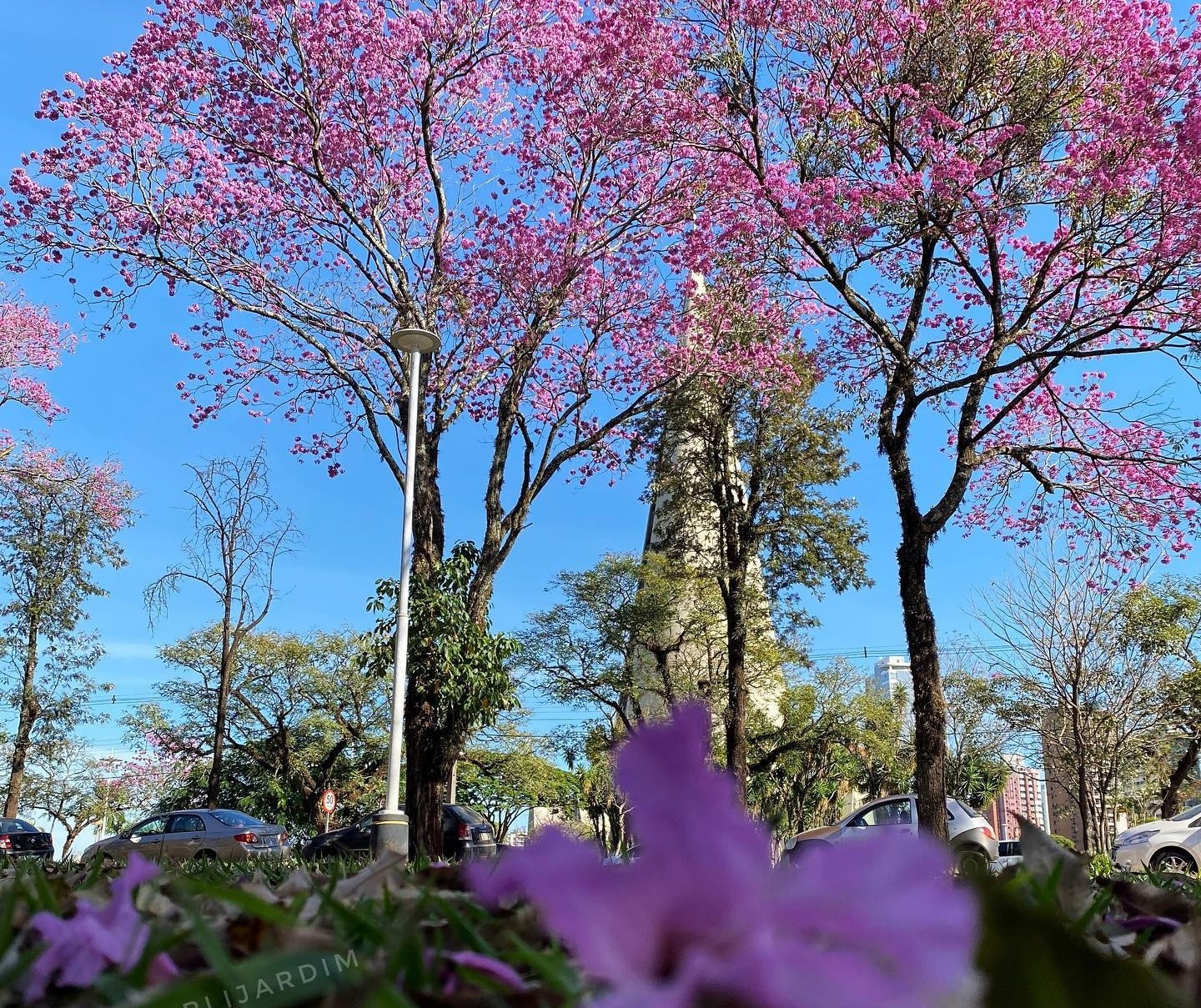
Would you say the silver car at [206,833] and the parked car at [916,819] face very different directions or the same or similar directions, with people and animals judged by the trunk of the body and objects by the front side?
same or similar directions

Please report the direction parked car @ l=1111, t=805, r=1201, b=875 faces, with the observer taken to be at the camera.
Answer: facing to the left of the viewer

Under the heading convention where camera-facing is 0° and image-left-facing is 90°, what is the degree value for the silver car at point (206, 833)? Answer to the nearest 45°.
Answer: approximately 135°

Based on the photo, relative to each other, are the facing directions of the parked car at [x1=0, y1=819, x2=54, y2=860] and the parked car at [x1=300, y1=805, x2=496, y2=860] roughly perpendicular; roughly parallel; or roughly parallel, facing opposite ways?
roughly parallel

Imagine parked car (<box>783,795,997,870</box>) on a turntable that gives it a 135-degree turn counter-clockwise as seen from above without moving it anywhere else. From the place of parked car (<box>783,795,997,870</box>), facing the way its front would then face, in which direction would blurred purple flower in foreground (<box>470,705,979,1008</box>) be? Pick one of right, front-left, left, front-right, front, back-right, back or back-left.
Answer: front-right

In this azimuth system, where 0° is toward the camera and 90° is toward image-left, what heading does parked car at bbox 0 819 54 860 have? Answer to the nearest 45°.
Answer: approximately 135°

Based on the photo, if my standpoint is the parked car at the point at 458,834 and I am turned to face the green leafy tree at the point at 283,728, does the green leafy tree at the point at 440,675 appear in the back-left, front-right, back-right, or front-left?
back-left

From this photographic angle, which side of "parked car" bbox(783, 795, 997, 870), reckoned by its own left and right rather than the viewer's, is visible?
left

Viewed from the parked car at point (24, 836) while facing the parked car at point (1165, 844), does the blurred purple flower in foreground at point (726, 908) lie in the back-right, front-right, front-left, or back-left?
front-right

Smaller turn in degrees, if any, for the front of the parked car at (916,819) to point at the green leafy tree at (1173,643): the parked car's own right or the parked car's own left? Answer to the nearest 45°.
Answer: approximately 135° to the parked car's own right

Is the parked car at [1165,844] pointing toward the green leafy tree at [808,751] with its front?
no

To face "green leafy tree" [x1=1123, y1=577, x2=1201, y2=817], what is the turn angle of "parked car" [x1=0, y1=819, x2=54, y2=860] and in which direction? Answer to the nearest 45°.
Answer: approximately 135° to its right

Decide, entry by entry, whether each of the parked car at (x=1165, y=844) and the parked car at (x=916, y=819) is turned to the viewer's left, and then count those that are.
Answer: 2

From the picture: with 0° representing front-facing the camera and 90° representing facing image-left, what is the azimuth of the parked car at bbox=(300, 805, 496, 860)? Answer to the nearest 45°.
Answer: approximately 135°

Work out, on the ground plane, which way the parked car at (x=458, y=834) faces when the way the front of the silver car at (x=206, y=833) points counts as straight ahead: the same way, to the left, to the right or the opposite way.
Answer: the same way

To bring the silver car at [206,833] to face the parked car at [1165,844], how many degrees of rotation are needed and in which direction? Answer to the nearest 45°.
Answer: approximately 180°

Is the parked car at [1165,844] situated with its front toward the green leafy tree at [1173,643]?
no
